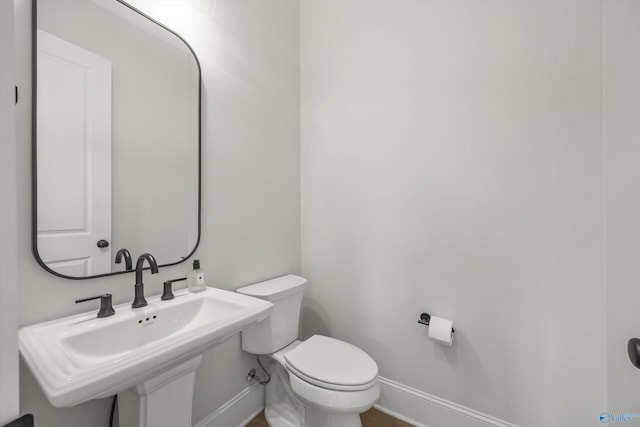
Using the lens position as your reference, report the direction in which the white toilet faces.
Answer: facing the viewer and to the right of the viewer

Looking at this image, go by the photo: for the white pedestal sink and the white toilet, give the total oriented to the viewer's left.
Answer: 0

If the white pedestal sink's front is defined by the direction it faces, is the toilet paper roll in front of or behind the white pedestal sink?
in front

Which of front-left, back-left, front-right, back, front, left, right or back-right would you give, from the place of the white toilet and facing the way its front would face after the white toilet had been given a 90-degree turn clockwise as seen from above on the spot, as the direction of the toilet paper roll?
back-left
